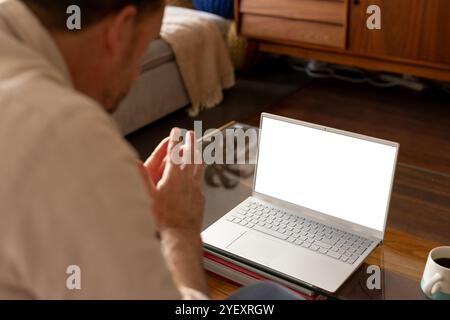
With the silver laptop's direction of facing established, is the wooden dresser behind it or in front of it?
behind

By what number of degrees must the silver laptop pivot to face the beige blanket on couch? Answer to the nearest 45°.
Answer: approximately 135° to its right

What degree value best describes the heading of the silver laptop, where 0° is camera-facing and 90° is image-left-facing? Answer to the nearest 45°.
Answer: approximately 45°
